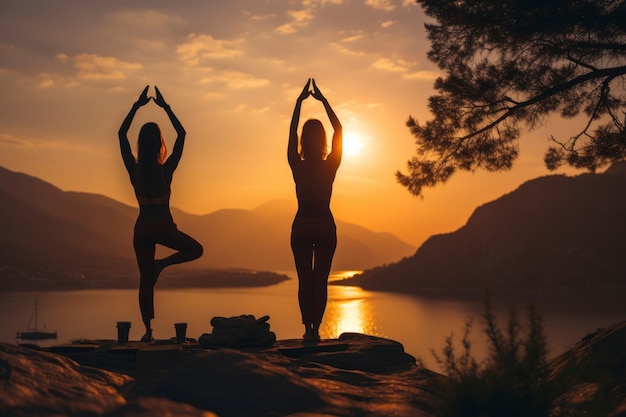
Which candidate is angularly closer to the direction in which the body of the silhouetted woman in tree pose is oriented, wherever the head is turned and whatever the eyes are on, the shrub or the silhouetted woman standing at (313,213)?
the silhouetted woman standing

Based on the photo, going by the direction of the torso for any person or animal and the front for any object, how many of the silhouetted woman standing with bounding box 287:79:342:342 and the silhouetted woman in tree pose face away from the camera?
2

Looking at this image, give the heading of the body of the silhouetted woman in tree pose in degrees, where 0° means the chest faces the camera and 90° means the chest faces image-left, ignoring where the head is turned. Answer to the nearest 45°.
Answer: approximately 180°

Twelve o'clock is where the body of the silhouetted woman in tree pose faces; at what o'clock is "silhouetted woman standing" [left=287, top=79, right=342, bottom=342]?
The silhouetted woman standing is roughly at 3 o'clock from the silhouetted woman in tree pose.

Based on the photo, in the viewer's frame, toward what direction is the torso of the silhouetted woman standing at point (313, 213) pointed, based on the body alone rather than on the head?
away from the camera

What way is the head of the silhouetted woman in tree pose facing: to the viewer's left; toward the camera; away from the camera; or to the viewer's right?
away from the camera

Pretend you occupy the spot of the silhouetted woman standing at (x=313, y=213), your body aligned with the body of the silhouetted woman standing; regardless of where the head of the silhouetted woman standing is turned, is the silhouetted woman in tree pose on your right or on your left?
on your left

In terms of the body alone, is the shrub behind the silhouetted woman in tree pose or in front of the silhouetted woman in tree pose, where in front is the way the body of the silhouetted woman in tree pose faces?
behind

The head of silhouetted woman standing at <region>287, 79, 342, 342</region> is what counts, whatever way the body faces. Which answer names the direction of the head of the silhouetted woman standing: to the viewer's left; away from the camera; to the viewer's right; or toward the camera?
away from the camera
